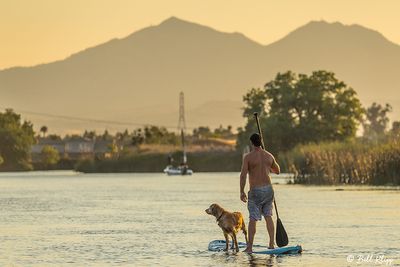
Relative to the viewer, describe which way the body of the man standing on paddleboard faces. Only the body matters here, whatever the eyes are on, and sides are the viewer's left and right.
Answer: facing away from the viewer
